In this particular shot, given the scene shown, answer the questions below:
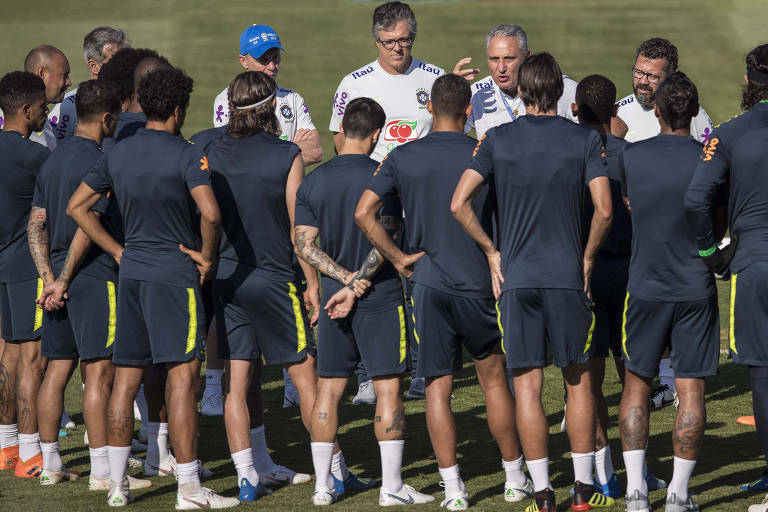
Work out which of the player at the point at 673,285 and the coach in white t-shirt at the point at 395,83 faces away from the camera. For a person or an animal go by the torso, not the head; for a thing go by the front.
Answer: the player

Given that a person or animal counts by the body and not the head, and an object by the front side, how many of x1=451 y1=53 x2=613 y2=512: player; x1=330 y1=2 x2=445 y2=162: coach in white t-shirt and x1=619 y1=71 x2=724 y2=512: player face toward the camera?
1

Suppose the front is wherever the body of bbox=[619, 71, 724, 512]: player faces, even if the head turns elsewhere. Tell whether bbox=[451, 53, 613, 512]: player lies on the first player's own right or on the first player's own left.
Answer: on the first player's own left

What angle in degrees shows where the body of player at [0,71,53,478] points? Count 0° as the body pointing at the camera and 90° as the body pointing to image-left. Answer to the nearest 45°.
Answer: approximately 225°

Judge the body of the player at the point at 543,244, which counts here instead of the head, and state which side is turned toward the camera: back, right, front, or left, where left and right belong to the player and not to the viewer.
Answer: back

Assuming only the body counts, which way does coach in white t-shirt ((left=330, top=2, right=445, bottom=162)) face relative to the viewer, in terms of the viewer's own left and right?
facing the viewer

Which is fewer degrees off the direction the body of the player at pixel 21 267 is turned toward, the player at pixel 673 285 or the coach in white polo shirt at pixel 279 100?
the coach in white polo shirt

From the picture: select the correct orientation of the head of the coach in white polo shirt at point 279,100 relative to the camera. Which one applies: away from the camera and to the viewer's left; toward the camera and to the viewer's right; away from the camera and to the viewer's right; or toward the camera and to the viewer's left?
toward the camera and to the viewer's right

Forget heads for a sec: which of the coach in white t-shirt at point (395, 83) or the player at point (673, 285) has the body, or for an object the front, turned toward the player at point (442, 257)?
the coach in white t-shirt

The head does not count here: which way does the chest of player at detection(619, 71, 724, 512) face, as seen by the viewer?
away from the camera

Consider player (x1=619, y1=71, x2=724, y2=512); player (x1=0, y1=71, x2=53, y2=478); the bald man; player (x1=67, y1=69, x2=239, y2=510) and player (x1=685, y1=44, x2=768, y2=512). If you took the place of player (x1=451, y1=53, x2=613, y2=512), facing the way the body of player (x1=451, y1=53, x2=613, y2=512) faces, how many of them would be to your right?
2

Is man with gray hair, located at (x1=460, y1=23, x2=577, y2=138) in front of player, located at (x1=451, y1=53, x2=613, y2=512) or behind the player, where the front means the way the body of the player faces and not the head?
in front

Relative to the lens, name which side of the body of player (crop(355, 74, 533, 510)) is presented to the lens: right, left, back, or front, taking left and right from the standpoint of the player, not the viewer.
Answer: back

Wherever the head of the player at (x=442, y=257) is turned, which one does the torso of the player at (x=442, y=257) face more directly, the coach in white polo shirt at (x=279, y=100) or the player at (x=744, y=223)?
the coach in white polo shirt

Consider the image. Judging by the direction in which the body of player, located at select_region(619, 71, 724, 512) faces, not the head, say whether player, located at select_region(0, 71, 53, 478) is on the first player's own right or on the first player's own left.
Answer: on the first player's own left
